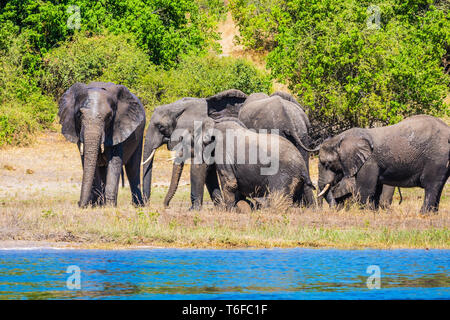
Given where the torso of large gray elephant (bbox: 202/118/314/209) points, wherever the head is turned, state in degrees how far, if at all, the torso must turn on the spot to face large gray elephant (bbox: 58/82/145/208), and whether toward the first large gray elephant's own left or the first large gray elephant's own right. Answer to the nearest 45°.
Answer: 0° — it already faces it

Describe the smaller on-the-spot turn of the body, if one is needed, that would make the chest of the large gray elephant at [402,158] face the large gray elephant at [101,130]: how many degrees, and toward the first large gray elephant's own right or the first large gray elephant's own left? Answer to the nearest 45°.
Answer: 0° — it already faces it

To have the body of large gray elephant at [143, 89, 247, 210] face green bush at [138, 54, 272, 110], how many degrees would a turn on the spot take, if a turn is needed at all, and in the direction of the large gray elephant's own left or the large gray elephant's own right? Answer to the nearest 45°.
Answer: approximately 90° to the large gray elephant's own right

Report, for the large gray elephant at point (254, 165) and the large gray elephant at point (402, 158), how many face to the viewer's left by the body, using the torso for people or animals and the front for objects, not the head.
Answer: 2

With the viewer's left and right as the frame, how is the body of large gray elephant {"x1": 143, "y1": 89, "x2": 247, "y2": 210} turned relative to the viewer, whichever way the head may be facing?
facing to the left of the viewer

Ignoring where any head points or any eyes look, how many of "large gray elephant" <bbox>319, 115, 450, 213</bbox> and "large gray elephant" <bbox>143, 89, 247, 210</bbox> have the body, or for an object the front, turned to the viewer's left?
2

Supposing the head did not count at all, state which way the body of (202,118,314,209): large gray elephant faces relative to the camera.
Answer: to the viewer's left

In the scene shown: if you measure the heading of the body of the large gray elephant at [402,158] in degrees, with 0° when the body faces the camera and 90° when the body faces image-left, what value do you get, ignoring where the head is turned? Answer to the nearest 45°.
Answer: approximately 90°
